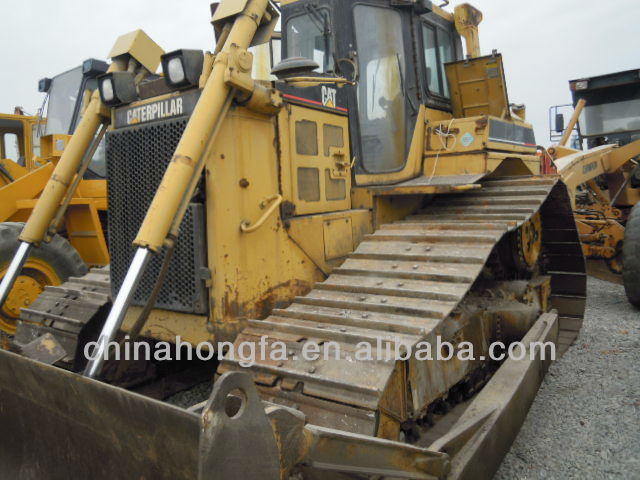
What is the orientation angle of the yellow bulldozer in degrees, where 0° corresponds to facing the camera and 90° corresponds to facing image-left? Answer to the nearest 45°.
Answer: approximately 45°

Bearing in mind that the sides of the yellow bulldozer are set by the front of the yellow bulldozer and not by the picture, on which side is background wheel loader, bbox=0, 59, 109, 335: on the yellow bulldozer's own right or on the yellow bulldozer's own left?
on the yellow bulldozer's own right

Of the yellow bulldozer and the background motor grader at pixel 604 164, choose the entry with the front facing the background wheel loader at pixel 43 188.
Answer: the background motor grader at pixel 604 164

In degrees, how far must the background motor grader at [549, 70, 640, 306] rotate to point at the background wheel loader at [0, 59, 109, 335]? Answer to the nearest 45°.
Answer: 0° — it already faces it

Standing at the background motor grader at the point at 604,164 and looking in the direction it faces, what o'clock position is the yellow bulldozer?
The yellow bulldozer is roughly at 11 o'clock from the background motor grader.

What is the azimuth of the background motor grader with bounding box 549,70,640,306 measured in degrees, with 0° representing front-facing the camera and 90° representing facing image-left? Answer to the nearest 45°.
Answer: approximately 45°
